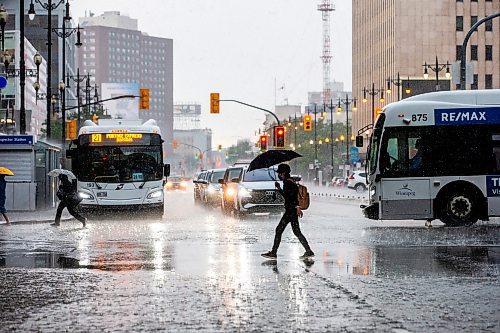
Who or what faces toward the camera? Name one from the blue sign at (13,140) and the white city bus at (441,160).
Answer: the blue sign

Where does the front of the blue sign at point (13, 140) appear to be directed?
toward the camera

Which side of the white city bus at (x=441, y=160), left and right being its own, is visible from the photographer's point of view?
left

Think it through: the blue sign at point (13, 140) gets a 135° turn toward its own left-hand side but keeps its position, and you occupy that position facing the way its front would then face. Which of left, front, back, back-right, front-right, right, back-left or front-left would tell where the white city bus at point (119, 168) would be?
right

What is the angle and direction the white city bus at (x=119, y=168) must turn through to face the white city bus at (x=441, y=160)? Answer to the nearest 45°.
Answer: approximately 45° to its left

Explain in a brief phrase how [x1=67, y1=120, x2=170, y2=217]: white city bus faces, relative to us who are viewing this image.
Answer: facing the viewer

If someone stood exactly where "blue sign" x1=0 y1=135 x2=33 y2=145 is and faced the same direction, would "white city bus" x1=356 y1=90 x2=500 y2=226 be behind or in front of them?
in front
